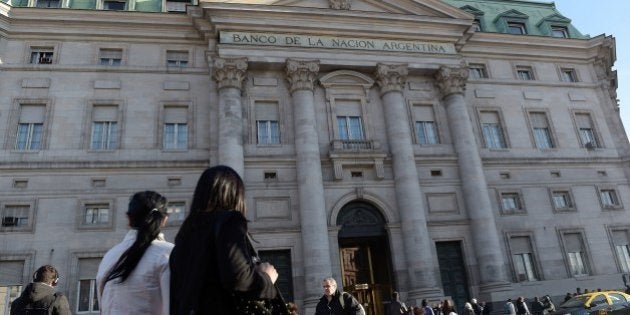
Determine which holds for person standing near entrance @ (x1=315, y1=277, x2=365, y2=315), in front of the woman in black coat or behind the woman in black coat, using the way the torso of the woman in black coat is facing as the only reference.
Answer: in front

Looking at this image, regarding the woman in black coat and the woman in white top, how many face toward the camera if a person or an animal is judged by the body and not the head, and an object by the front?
0

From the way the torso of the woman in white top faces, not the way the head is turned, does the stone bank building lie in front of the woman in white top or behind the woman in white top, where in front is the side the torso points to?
in front

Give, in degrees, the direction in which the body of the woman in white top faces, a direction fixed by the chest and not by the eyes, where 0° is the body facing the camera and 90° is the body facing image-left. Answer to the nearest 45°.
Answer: approximately 180°

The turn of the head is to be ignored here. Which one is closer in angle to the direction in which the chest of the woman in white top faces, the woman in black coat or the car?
the car

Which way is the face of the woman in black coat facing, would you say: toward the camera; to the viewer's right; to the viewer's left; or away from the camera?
away from the camera

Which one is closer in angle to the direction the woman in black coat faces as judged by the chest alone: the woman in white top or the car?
the car

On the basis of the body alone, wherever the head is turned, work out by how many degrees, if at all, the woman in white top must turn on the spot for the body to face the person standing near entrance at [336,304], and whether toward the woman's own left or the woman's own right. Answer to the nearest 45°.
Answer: approximately 45° to the woman's own right

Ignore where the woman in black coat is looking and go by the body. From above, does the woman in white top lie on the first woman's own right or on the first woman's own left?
on the first woman's own left

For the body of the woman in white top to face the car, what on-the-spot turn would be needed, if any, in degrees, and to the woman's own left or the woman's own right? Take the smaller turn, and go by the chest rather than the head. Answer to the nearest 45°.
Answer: approximately 45° to the woman's own right

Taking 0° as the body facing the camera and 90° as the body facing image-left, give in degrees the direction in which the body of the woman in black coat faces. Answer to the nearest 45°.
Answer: approximately 225°

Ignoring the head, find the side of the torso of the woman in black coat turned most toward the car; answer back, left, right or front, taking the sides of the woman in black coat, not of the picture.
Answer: front
